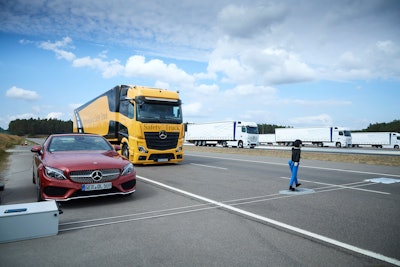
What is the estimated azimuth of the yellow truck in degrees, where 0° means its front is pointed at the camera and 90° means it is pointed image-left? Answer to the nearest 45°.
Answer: approximately 315°

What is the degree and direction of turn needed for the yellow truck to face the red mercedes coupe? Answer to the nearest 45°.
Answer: approximately 45° to its right

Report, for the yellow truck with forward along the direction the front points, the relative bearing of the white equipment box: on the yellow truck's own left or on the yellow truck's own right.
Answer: on the yellow truck's own right
